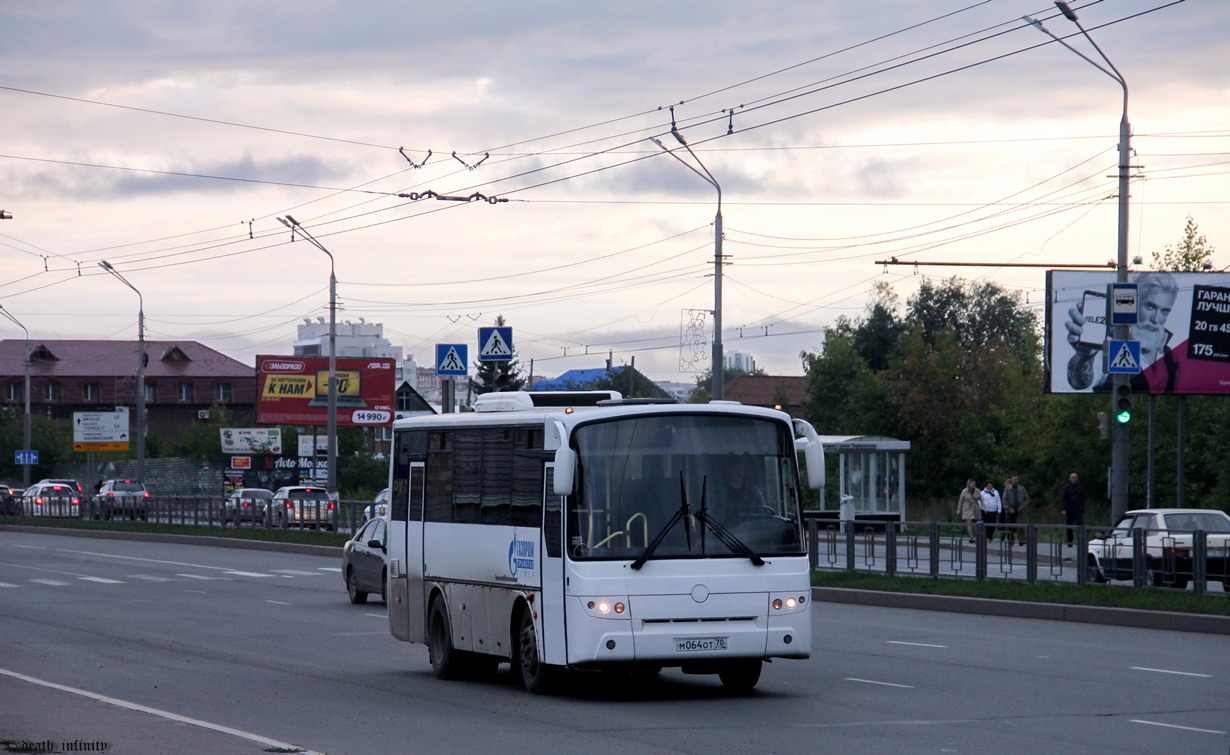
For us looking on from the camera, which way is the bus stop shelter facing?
facing the viewer and to the left of the viewer

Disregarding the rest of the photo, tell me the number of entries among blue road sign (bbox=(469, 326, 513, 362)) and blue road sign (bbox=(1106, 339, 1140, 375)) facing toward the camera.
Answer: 2

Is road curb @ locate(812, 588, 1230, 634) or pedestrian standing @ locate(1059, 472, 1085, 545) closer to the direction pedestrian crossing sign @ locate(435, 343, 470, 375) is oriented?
the road curb

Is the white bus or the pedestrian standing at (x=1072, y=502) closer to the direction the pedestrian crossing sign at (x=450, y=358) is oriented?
the white bus

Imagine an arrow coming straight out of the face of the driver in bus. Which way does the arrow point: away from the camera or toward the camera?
toward the camera

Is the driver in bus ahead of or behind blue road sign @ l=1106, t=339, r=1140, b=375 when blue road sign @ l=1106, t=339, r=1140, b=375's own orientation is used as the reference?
ahead

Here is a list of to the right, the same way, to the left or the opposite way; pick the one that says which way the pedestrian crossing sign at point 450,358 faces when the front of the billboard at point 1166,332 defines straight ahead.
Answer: the same way

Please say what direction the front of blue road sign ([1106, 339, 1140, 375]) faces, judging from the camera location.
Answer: facing the viewer

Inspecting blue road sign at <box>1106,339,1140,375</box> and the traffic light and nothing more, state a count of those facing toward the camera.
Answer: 2

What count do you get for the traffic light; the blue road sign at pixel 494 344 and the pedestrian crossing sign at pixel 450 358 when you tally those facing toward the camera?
3

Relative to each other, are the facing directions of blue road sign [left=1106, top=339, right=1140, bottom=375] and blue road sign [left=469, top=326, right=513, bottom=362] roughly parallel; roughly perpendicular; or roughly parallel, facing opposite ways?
roughly parallel

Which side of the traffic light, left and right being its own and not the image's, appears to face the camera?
front

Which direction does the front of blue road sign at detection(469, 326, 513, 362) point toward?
toward the camera

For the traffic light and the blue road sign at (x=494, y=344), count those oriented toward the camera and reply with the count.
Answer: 2
